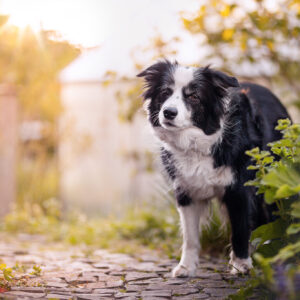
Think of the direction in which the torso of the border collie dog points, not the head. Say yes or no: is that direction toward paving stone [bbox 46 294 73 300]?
yes

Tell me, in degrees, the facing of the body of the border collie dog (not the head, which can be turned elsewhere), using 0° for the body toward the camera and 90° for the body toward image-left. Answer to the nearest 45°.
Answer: approximately 45°

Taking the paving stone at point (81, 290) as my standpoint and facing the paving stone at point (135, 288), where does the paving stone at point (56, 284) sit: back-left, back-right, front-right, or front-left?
back-left
